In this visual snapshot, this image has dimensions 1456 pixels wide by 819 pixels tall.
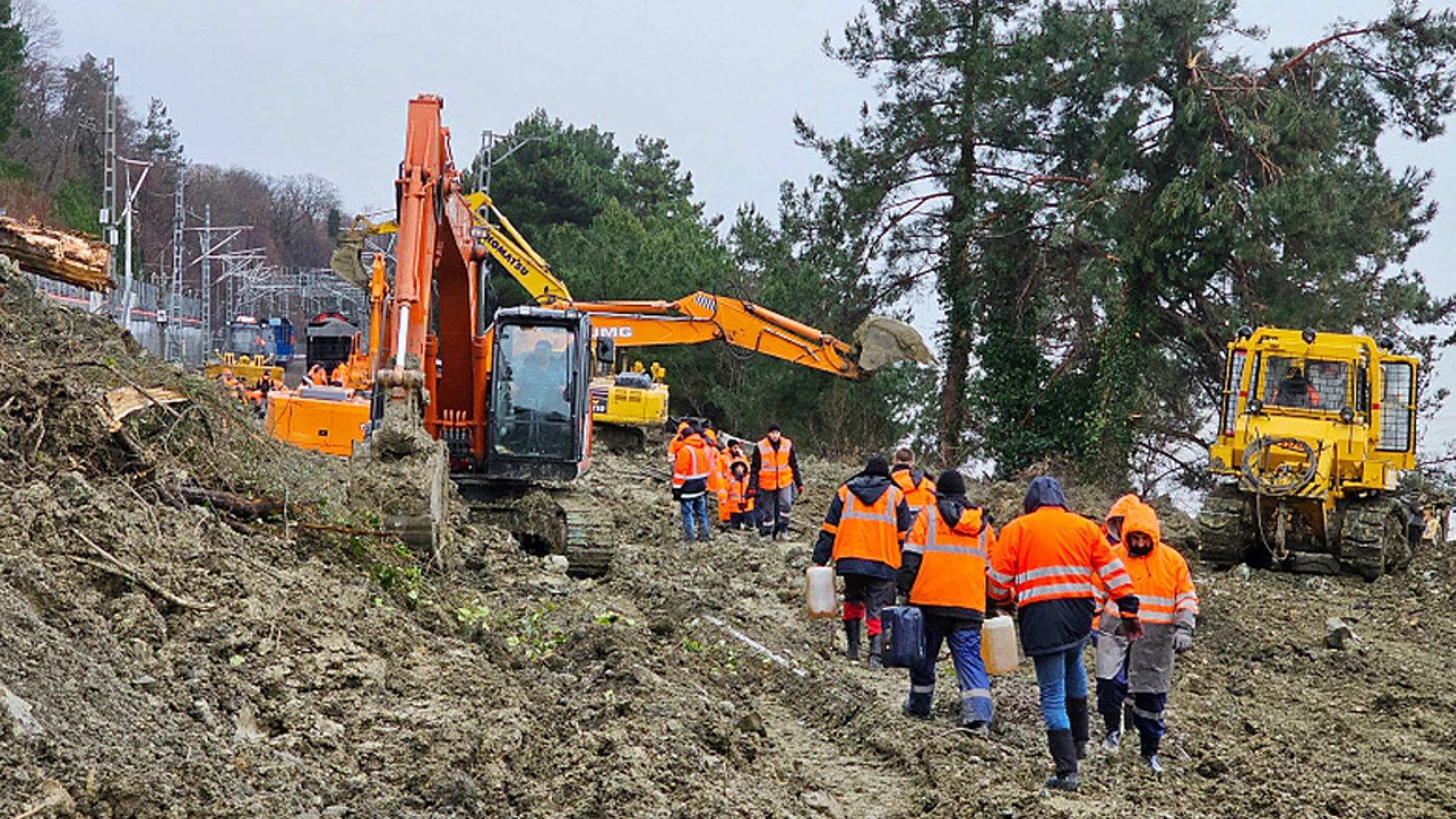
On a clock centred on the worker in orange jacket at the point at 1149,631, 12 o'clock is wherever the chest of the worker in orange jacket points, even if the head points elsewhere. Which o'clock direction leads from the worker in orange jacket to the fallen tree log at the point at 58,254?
The fallen tree log is roughly at 3 o'clock from the worker in orange jacket.

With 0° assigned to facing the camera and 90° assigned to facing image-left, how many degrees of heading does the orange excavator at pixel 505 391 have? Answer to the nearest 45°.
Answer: approximately 0°

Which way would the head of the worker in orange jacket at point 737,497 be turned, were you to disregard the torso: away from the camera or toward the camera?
toward the camera

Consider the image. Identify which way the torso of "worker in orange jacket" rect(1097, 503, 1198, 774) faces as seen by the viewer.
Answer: toward the camera

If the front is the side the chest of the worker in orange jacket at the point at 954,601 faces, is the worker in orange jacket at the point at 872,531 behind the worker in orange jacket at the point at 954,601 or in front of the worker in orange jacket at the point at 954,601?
in front

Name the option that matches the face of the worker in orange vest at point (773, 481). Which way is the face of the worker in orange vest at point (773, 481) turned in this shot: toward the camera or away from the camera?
toward the camera

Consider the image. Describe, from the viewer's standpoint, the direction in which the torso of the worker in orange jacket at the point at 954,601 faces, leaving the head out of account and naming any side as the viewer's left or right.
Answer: facing away from the viewer

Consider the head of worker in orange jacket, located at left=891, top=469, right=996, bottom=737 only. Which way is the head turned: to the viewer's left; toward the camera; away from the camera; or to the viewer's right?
away from the camera

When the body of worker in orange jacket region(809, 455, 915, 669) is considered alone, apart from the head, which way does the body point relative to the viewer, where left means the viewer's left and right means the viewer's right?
facing away from the viewer

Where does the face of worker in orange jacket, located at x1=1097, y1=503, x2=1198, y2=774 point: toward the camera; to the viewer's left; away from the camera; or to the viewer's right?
toward the camera

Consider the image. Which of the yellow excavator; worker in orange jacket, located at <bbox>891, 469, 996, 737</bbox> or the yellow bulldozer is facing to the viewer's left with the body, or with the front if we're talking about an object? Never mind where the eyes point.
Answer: the yellow excavator

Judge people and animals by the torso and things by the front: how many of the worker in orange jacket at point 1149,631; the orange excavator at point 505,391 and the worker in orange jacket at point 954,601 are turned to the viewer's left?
0

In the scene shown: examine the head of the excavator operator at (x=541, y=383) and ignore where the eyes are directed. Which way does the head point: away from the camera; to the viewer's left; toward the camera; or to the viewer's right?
toward the camera

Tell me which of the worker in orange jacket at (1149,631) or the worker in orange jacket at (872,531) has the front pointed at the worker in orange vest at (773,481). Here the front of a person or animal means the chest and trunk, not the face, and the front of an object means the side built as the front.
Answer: the worker in orange jacket at (872,531)

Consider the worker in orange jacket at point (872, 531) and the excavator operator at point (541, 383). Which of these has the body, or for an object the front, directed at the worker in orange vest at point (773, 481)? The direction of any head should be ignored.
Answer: the worker in orange jacket at point (872, 531)

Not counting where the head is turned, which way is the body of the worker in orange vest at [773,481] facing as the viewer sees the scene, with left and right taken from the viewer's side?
facing the viewer

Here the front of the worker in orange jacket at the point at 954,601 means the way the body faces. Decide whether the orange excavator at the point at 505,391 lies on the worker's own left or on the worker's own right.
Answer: on the worker's own left
